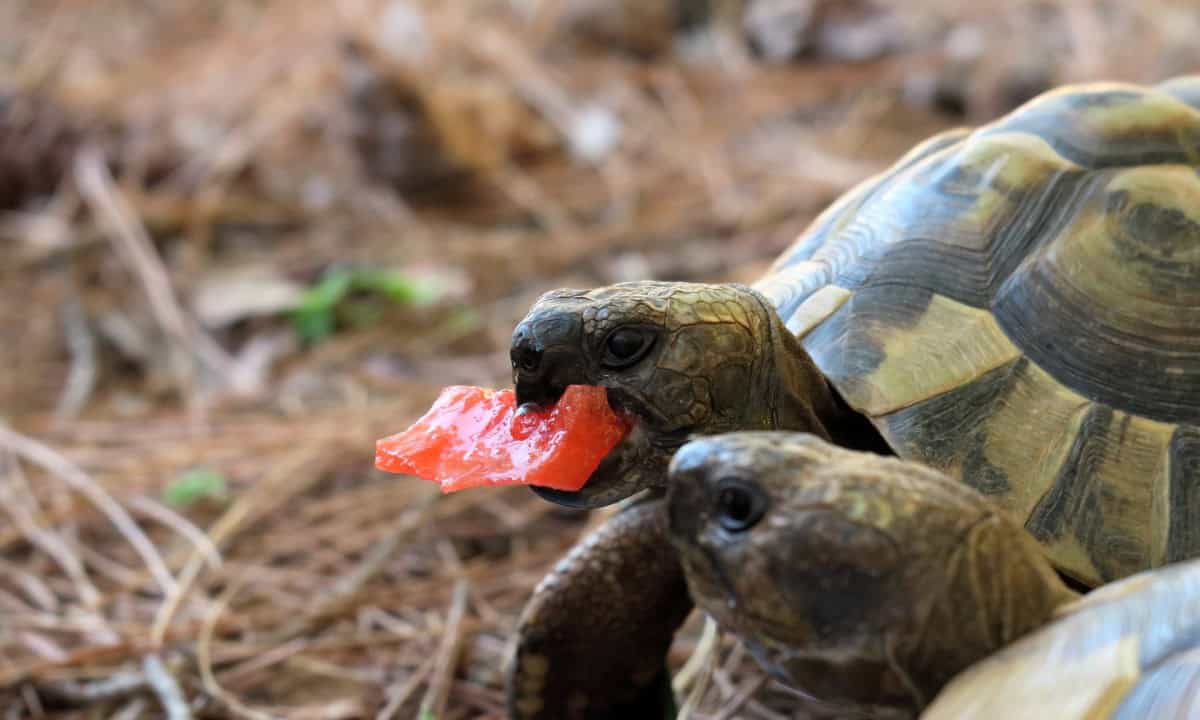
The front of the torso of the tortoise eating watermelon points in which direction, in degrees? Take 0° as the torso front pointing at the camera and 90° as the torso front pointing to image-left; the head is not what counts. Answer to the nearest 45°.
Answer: approximately 90°

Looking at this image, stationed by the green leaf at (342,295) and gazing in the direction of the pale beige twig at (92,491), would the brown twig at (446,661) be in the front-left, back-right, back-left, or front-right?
front-left

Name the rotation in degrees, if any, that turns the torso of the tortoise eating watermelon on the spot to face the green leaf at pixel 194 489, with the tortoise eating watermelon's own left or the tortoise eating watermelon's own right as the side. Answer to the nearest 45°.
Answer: approximately 45° to the tortoise eating watermelon's own right

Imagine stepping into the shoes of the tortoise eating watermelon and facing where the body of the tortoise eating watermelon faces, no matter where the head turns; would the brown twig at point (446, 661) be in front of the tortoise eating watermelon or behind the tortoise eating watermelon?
in front

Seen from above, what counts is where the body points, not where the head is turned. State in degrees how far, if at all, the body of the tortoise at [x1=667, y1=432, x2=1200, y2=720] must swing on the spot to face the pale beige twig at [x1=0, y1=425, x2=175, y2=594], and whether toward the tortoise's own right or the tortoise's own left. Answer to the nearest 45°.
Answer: approximately 45° to the tortoise's own right

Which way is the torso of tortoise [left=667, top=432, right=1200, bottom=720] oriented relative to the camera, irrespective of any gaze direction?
to the viewer's left

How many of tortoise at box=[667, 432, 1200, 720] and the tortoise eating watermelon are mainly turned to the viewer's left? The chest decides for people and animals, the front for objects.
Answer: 2

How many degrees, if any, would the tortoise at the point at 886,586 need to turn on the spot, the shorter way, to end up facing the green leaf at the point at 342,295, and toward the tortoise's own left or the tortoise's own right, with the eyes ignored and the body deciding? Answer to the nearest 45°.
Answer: approximately 45° to the tortoise's own right
